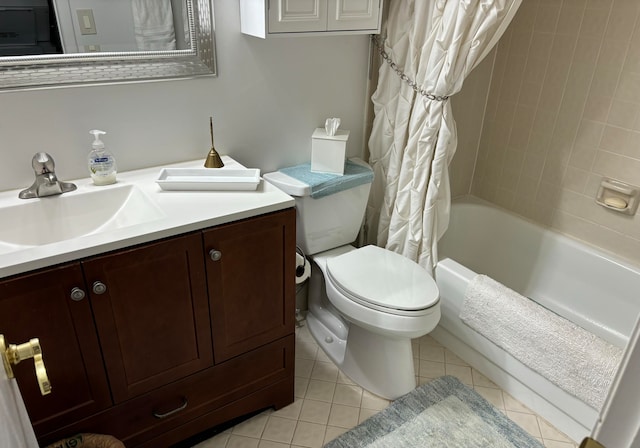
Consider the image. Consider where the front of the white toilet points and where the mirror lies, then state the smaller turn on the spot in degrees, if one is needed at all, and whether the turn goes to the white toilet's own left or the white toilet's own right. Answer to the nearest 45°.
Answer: approximately 135° to the white toilet's own right

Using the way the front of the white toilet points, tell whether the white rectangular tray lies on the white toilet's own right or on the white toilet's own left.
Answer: on the white toilet's own right

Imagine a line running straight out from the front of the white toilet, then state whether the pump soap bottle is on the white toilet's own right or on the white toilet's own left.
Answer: on the white toilet's own right

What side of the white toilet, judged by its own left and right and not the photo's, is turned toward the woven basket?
right

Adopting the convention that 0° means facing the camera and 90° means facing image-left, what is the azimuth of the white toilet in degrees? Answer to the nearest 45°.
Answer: approximately 315°

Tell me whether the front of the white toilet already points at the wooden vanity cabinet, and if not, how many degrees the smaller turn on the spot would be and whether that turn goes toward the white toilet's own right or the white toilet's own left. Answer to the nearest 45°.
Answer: approximately 90° to the white toilet's own right
